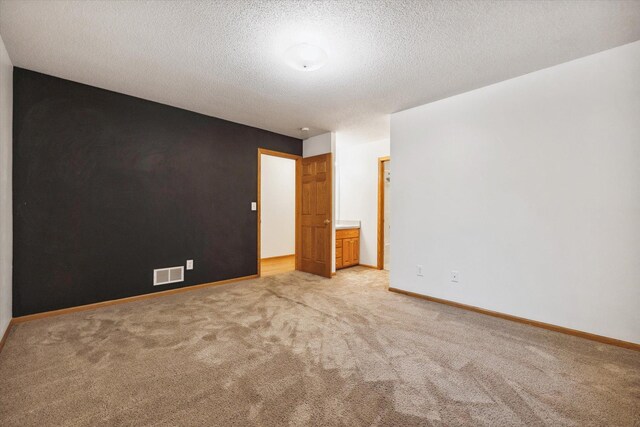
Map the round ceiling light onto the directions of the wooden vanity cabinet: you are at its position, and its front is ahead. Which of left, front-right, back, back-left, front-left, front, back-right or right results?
front-right

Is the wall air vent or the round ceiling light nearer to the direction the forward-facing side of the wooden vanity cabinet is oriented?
the round ceiling light

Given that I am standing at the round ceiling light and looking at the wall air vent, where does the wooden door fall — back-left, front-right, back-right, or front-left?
front-right

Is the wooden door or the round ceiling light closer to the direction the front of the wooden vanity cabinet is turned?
the round ceiling light

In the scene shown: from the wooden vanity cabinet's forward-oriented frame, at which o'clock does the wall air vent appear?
The wall air vent is roughly at 3 o'clock from the wooden vanity cabinet.

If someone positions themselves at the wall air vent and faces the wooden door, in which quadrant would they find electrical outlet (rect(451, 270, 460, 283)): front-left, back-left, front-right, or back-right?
front-right

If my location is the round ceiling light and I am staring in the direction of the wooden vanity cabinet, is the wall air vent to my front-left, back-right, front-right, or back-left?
front-left

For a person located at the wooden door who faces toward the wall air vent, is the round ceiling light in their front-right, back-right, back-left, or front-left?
front-left

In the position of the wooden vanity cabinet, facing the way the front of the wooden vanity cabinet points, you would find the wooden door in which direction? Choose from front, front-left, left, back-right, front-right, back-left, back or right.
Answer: right

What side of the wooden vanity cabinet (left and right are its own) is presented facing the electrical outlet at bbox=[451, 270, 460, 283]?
front
